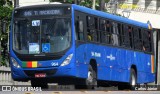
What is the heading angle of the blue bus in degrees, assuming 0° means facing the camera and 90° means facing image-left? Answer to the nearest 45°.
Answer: approximately 45°
